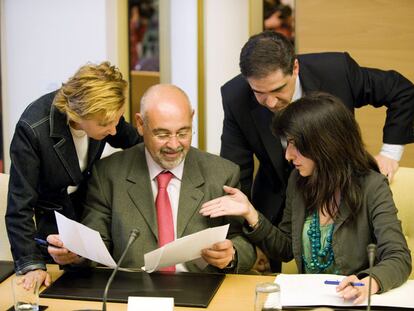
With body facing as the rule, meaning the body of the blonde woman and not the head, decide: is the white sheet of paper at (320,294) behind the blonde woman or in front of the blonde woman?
in front

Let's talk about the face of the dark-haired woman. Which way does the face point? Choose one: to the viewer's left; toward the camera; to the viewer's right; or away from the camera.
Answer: to the viewer's left

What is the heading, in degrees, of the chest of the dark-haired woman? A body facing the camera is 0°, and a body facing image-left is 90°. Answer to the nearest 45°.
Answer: approximately 45°

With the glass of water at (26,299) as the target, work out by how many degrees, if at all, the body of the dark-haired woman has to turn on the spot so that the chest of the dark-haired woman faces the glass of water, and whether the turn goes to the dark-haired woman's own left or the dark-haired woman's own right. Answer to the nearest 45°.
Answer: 0° — they already face it

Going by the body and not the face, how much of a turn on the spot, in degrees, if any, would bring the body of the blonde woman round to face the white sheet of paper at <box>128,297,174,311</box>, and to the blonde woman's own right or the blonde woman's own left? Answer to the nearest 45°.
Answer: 0° — they already face it

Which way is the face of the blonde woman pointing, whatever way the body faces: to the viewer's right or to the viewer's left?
to the viewer's right

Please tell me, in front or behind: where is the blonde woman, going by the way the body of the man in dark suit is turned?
in front

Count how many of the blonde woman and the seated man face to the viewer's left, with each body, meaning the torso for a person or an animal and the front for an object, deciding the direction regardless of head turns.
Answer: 0

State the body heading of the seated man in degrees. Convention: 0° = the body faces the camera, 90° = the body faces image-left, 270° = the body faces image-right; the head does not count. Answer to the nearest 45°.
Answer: approximately 0°
